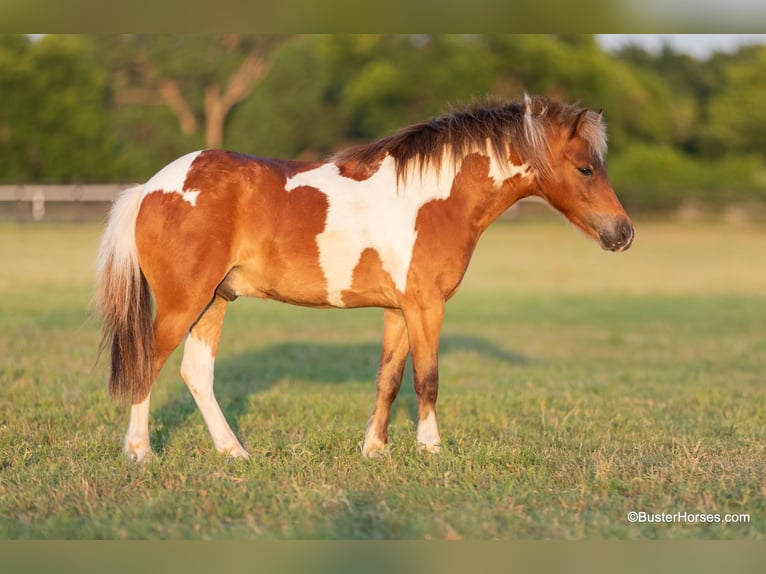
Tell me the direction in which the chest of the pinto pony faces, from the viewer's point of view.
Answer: to the viewer's right
